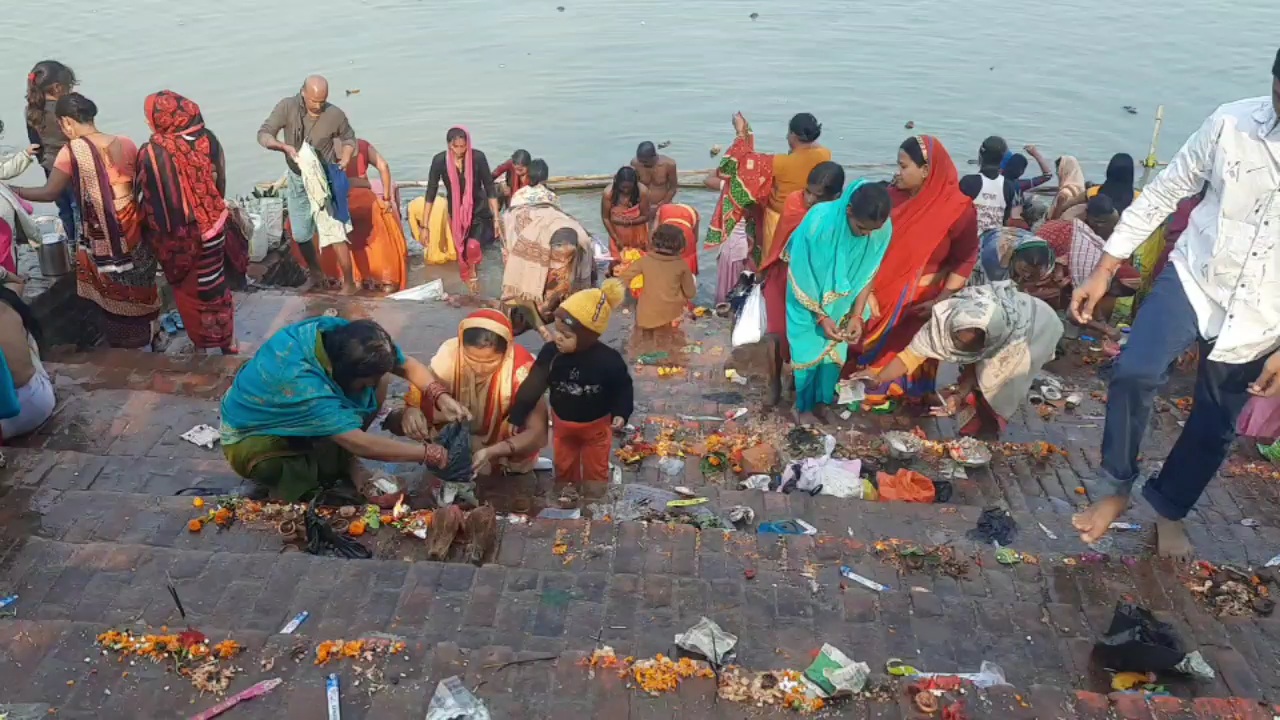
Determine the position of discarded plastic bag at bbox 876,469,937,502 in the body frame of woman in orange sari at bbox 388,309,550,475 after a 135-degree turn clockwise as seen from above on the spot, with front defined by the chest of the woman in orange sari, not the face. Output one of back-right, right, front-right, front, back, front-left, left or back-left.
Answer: back-right

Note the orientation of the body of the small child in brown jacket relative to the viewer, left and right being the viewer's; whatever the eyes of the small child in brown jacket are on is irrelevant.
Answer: facing away from the viewer

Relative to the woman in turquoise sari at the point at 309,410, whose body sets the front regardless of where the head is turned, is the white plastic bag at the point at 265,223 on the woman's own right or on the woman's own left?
on the woman's own left

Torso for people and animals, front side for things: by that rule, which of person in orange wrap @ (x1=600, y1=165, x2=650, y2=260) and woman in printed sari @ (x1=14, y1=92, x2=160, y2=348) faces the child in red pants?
person in orange wrap @ (x1=600, y1=165, x2=650, y2=260)

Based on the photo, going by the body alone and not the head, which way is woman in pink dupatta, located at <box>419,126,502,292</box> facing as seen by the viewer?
toward the camera

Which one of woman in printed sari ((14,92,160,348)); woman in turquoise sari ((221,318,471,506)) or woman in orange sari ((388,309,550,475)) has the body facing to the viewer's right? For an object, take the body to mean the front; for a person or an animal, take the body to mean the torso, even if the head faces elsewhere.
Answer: the woman in turquoise sari

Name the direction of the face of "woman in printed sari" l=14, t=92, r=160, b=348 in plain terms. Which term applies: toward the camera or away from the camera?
away from the camera

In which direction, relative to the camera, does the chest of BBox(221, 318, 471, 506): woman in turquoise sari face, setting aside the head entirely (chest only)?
to the viewer's right

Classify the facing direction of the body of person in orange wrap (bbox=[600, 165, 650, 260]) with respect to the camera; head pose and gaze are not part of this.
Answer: toward the camera

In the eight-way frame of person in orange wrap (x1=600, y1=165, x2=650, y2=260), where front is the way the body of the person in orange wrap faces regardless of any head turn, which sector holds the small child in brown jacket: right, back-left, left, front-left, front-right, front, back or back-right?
front

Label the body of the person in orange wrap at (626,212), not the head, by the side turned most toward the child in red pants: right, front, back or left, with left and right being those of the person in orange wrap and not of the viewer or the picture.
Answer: front

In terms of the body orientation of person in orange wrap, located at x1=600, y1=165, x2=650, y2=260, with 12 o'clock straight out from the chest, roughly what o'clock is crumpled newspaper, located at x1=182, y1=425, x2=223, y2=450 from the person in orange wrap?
The crumpled newspaper is roughly at 1 o'clock from the person in orange wrap.

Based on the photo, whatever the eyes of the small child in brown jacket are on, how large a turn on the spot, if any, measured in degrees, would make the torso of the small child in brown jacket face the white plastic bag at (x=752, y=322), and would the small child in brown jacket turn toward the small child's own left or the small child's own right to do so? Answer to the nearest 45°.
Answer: approximately 135° to the small child's own right

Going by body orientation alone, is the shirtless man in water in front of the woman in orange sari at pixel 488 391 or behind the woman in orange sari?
behind

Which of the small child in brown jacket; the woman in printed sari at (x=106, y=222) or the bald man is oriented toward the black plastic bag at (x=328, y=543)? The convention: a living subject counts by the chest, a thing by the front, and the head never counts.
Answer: the bald man

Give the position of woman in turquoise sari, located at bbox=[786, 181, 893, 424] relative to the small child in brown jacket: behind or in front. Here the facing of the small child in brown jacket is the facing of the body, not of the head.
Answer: behind

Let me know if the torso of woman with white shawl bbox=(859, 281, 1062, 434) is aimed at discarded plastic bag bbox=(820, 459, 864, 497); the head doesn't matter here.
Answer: yes

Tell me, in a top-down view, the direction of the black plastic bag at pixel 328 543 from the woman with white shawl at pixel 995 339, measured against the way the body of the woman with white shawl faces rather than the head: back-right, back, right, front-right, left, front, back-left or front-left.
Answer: front
